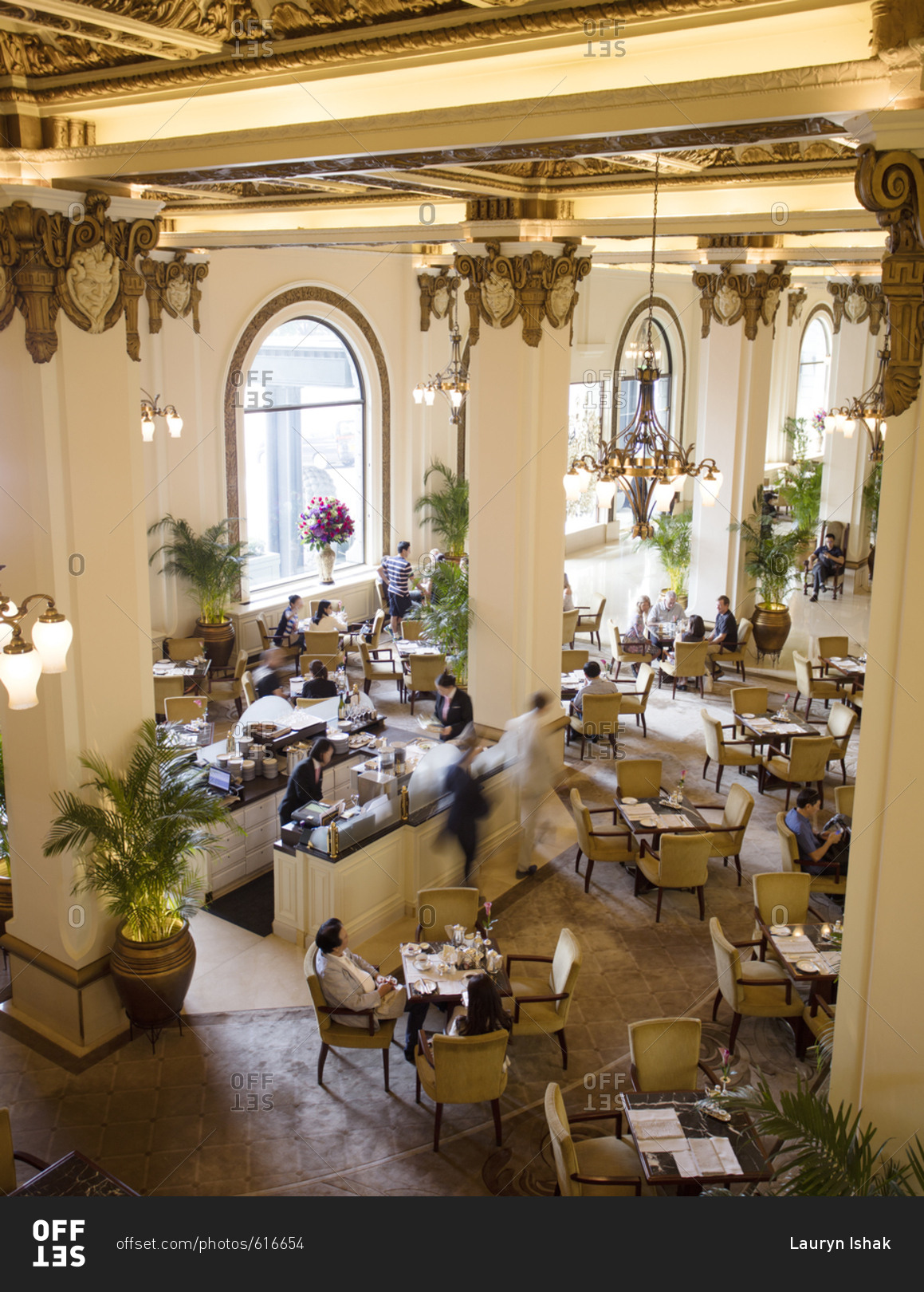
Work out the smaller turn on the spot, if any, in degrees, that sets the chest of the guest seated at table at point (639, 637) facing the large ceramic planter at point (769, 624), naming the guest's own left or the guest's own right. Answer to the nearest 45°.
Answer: approximately 45° to the guest's own left

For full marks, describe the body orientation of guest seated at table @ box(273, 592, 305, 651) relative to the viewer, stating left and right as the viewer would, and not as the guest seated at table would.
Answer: facing to the right of the viewer

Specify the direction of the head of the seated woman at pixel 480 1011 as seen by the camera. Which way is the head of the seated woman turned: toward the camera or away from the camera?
away from the camera

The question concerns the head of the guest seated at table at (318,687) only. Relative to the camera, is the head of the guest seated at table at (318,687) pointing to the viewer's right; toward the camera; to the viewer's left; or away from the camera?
away from the camera

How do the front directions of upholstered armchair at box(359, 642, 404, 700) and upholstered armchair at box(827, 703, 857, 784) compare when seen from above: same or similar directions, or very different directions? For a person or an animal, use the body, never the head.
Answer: very different directions

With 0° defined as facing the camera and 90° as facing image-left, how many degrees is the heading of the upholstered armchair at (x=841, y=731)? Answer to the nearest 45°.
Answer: approximately 90°

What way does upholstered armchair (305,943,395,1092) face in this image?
to the viewer's right

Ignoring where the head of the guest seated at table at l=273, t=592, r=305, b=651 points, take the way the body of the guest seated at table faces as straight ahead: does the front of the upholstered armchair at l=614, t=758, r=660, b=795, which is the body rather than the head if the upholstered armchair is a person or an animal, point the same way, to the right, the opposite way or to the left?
to the right

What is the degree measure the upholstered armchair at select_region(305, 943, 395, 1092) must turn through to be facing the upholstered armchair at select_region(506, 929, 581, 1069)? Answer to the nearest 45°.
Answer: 0° — it already faces it

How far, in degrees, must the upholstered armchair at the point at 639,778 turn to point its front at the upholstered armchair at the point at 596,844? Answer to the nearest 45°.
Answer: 0° — it already faces it

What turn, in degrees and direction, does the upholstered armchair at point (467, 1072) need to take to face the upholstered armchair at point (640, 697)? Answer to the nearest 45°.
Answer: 0° — it already faces it

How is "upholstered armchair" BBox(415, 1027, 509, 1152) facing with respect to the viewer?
away from the camera

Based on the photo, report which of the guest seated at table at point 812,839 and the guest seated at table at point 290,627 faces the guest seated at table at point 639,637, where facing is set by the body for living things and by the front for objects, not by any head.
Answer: the guest seated at table at point 290,627

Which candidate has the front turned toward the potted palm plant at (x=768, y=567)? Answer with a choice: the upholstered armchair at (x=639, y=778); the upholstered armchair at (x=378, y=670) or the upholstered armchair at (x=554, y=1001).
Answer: the upholstered armchair at (x=378, y=670)

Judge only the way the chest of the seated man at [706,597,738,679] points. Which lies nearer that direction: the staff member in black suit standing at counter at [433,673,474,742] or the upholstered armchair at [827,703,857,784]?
the staff member in black suit standing at counter

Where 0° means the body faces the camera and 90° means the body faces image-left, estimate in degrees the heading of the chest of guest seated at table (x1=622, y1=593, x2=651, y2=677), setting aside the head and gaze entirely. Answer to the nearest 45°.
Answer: approximately 270°
